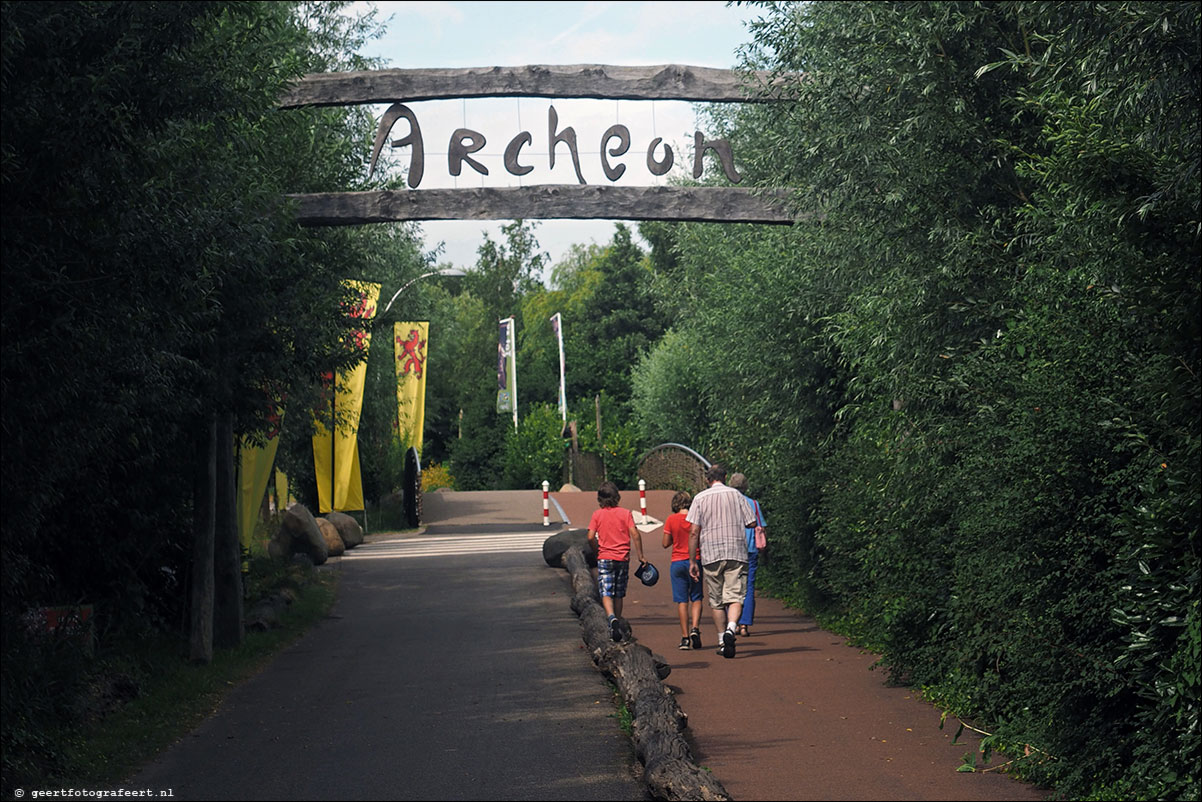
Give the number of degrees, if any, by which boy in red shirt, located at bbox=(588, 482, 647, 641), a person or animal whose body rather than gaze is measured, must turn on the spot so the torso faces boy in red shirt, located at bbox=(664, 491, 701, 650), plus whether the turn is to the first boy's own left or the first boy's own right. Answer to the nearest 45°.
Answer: approximately 90° to the first boy's own right

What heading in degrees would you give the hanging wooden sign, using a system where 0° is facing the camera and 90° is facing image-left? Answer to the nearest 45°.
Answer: approximately 0°

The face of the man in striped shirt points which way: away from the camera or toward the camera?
away from the camera

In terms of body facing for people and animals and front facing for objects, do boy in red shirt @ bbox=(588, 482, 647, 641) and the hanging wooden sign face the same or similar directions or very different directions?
very different directions

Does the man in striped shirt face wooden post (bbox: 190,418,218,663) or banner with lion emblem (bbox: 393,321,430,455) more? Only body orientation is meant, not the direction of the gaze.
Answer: the banner with lion emblem

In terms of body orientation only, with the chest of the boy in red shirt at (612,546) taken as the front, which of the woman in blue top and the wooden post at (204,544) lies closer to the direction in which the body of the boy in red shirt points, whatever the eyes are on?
the woman in blue top

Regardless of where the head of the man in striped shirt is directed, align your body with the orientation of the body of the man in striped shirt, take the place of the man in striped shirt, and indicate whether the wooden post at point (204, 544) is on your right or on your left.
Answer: on your left

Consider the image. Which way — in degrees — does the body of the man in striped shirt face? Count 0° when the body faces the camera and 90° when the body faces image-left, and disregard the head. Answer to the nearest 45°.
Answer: approximately 180°

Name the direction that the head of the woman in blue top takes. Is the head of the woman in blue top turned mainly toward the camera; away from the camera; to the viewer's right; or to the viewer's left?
away from the camera

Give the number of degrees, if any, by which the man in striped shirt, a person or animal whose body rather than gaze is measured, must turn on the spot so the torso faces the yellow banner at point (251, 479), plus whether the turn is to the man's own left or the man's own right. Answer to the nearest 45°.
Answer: approximately 45° to the man's own left

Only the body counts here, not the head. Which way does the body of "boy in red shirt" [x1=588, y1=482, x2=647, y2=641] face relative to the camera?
away from the camera

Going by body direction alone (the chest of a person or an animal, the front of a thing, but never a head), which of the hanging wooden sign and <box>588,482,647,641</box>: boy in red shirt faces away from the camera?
the boy in red shirt

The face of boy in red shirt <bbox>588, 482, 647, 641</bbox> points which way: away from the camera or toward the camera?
away from the camera

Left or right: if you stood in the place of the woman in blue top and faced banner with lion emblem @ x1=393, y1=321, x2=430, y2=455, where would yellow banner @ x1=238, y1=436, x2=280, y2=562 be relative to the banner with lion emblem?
left

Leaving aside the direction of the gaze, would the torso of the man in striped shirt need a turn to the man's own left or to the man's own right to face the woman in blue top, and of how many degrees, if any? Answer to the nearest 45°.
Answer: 0° — they already face them
